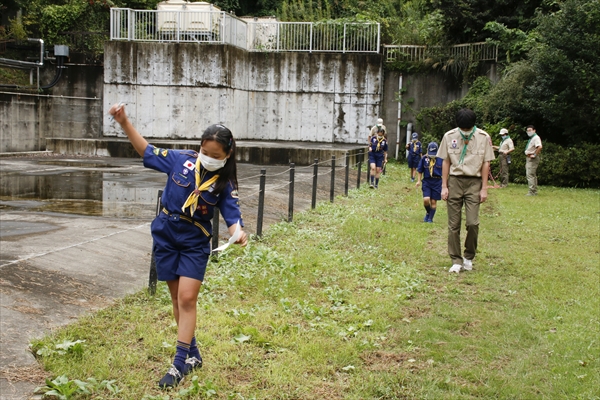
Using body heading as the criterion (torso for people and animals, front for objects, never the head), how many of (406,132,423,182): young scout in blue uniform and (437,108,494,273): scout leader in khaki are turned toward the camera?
2

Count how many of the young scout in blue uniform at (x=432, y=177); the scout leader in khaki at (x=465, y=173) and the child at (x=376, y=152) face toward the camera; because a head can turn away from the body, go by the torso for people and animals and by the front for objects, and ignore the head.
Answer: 3

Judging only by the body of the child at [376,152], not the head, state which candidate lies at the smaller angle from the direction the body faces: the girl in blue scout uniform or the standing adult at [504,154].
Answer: the girl in blue scout uniform

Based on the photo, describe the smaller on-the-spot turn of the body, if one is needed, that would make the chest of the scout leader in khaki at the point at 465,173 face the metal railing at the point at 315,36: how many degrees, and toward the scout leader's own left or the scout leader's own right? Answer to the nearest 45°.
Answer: approximately 180°

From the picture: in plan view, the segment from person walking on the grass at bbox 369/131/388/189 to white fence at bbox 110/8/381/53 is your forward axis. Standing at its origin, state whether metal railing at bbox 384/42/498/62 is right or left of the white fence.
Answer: right

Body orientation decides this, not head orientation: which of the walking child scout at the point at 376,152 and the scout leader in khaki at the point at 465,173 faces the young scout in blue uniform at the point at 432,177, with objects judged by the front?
the walking child scout

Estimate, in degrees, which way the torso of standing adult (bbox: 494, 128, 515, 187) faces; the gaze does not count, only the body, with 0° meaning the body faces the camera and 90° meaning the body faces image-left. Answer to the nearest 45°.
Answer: approximately 45°

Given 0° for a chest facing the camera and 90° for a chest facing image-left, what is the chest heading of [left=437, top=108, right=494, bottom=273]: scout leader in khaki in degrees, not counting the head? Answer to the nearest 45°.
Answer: approximately 0°

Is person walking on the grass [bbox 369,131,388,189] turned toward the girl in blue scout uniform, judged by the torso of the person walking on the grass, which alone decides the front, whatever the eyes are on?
yes

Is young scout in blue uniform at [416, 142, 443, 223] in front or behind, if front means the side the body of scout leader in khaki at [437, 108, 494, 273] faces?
behind

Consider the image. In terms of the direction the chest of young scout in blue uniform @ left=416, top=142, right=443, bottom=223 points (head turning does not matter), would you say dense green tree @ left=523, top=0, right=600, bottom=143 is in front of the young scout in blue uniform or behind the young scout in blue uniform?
behind

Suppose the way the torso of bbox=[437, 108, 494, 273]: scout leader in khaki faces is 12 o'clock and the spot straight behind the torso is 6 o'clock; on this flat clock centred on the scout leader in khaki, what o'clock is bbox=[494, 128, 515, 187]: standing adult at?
The standing adult is roughly at 6 o'clock from the scout leader in khaki.

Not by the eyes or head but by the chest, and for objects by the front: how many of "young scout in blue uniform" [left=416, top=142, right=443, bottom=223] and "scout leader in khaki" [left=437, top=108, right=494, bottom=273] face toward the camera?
2
